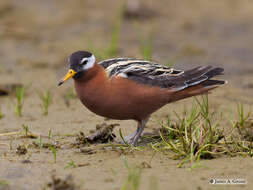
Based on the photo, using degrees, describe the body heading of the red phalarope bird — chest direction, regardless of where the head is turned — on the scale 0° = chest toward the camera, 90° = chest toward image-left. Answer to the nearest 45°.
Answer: approximately 90°
